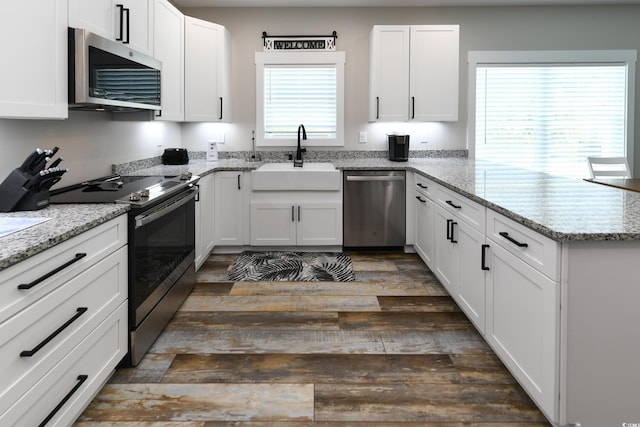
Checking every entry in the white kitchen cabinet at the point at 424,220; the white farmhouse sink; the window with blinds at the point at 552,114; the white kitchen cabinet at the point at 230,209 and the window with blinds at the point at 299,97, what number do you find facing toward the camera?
4

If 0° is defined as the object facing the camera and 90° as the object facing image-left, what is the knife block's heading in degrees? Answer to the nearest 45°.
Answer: approximately 315°

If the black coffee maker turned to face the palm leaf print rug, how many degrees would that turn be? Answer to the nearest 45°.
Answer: approximately 45° to its right

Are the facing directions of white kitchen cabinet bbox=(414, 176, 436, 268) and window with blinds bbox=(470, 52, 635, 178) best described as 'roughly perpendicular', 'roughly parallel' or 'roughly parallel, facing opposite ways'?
roughly perpendicular

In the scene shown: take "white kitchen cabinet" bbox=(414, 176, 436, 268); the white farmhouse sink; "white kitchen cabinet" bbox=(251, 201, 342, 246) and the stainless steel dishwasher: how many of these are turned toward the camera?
3

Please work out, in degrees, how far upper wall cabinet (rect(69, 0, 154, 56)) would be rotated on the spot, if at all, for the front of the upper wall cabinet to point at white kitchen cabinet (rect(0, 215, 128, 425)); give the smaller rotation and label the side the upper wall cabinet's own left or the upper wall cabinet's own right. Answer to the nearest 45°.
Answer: approximately 45° to the upper wall cabinet's own right

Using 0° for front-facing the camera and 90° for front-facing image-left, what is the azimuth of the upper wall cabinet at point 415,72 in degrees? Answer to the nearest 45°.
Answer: approximately 0°
